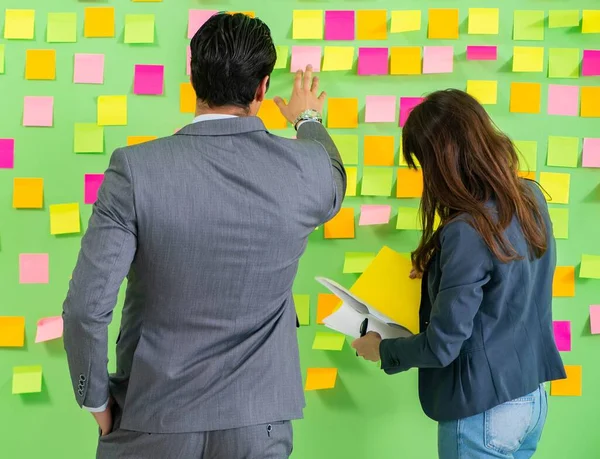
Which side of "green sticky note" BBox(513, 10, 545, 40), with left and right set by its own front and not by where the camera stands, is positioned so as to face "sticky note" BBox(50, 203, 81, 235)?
right

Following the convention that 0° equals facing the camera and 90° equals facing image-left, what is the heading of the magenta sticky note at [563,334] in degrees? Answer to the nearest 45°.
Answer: approximately 0°

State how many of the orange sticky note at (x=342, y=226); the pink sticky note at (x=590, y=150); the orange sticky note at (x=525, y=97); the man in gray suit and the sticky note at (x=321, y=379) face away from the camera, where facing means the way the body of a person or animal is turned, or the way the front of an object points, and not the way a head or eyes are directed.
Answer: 1

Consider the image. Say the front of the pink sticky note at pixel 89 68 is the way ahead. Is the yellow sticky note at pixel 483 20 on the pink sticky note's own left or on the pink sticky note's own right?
on the pink sticky note's own left

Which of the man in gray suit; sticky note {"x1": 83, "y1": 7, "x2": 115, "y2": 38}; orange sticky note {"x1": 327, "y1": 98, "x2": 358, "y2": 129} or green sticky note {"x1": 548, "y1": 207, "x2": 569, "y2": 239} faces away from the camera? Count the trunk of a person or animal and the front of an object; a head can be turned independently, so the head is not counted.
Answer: the man in gray suit

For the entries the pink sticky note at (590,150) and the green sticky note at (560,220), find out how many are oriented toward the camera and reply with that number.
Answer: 2

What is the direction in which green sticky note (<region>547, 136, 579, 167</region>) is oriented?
toward the camera

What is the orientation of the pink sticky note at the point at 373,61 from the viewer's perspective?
toward the camera

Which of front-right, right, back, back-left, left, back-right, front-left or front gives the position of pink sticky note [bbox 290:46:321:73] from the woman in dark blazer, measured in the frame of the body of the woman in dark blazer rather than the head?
front

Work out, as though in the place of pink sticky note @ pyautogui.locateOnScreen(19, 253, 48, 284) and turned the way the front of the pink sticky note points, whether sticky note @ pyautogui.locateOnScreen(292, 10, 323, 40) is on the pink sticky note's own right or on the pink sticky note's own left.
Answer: on the pink sticky note's own left

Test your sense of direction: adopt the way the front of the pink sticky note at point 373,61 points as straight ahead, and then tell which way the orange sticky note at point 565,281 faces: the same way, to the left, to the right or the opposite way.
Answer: the same way

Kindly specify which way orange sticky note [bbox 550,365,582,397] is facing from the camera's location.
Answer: facing the viewer
